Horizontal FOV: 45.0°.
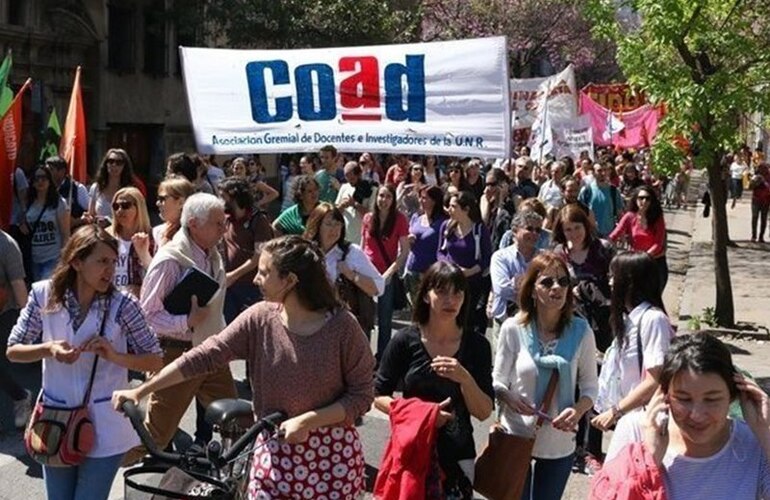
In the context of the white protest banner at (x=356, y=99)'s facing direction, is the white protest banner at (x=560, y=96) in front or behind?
behind

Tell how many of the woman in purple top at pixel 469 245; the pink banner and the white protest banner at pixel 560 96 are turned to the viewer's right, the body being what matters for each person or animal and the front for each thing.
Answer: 0

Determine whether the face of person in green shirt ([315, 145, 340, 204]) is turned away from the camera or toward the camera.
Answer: toward the camera

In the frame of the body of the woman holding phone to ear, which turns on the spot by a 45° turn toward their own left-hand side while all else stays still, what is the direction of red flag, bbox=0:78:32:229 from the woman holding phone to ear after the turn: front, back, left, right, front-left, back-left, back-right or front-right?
back

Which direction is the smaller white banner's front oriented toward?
toward the camera

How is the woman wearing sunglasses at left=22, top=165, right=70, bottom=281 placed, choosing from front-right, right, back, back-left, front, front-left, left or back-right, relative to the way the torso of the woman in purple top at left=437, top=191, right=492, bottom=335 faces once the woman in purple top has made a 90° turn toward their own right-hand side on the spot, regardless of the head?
front-left

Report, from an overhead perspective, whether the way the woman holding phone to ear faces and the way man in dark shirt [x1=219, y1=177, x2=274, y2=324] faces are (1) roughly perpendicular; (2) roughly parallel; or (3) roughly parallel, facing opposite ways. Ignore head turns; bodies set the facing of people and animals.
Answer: roughly parallel

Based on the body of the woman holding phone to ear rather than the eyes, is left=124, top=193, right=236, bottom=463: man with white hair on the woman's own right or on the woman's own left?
on the woman's own right

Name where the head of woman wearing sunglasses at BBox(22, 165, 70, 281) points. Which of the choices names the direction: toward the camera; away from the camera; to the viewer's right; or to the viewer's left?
toward the camera

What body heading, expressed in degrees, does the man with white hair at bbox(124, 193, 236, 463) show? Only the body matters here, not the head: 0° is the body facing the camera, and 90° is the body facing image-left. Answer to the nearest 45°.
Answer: approximately 270°

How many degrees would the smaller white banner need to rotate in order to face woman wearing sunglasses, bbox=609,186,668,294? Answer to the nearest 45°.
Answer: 0° — it already faces them

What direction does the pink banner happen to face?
toward the camera

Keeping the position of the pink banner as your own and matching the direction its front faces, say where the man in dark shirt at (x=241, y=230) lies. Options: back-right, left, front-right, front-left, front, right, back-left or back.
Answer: front
